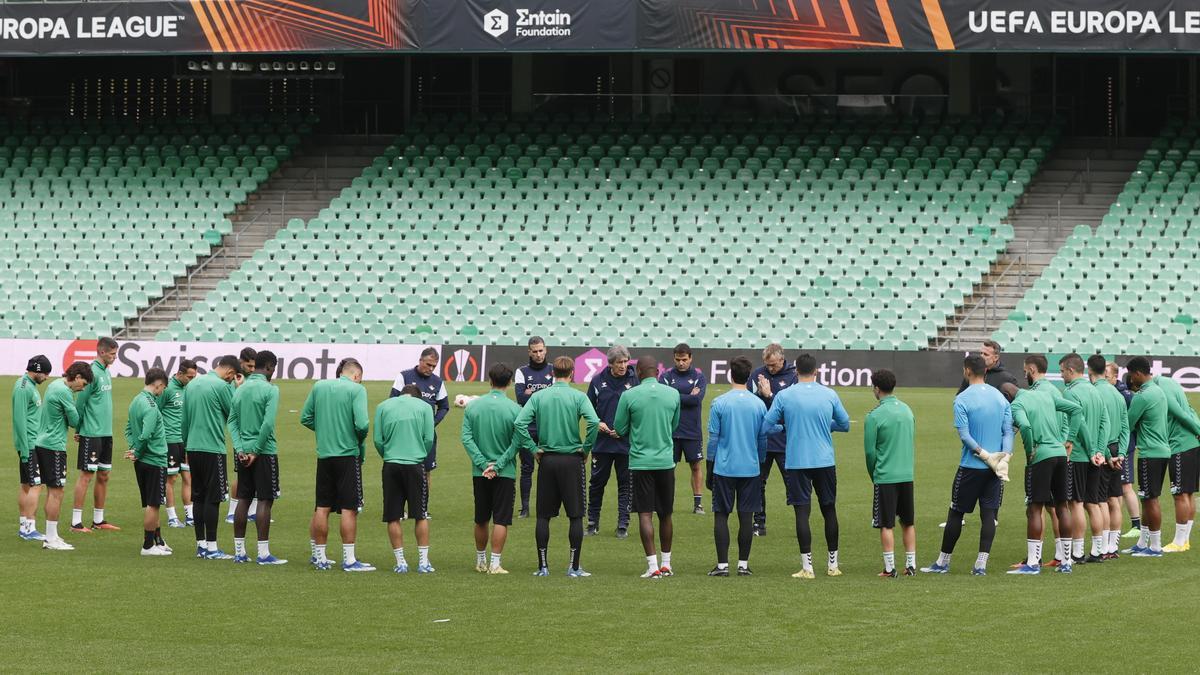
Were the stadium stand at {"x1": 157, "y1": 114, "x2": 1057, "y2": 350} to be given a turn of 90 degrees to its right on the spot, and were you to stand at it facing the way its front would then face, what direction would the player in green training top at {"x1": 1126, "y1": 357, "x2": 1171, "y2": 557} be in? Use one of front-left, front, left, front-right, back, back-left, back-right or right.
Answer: left

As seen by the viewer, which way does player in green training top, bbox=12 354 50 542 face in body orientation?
to the viewer's right

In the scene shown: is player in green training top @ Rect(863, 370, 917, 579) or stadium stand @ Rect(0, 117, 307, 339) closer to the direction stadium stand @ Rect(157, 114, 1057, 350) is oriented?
the player in green training top

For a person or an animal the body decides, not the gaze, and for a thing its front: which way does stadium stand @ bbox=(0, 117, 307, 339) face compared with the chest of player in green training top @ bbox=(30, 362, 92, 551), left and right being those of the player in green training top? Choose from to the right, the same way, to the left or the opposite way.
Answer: to the right

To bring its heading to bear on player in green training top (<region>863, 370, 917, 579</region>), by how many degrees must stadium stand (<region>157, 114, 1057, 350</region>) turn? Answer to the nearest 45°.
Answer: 0° — it already faces them

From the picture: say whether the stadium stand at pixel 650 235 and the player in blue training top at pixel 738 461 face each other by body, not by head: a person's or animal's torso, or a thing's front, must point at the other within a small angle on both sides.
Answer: yes

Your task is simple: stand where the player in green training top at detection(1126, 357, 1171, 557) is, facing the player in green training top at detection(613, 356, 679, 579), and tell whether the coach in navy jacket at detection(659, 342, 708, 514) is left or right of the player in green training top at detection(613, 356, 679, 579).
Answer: right

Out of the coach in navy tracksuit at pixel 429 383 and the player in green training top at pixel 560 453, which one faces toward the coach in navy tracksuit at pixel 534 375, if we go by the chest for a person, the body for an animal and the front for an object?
the player in green training top

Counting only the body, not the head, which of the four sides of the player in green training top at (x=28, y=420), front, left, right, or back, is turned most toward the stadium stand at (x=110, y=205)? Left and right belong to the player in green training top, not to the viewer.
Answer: left

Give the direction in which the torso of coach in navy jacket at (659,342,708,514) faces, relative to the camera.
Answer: toward the camera

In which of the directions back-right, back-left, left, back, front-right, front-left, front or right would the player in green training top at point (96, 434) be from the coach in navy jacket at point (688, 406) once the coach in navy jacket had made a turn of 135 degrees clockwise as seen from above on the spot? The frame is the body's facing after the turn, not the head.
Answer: front-left

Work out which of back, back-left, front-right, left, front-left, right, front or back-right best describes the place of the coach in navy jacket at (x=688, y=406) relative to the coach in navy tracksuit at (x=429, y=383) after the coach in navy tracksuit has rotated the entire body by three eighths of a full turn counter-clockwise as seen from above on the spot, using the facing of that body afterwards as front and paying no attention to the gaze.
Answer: front-right

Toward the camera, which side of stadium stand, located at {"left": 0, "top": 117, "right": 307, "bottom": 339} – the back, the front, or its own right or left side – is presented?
front

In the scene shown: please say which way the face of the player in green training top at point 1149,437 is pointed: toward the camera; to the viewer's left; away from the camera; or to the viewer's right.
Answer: to the viewer's left

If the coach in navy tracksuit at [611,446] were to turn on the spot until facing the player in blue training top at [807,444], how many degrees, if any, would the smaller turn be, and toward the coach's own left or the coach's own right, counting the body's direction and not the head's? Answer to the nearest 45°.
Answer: approximately 45° to the coach's own left

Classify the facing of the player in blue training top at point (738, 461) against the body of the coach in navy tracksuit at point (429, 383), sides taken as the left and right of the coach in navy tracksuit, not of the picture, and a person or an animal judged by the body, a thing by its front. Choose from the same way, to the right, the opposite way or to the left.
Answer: the opposite way
